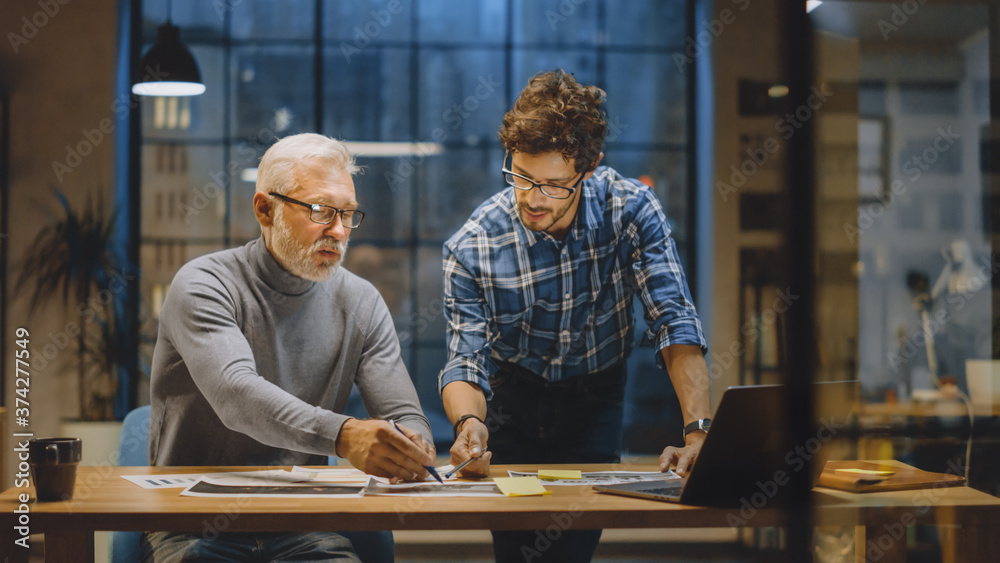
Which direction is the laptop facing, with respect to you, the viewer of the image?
facing away from the viewer and to the left of the viewer

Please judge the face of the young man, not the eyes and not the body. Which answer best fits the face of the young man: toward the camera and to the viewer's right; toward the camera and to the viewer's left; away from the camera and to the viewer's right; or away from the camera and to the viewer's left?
toward the camera and to the viewer's left

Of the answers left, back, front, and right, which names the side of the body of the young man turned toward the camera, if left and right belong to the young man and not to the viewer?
front

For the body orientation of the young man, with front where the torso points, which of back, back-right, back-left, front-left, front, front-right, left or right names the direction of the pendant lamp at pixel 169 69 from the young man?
back-right

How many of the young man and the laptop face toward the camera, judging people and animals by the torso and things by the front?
1

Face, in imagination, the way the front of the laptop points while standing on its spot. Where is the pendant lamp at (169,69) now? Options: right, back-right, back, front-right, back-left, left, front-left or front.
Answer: front

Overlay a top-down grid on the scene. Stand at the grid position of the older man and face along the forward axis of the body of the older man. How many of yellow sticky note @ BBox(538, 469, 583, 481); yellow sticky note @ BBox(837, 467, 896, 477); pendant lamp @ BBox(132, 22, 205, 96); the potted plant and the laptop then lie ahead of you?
3

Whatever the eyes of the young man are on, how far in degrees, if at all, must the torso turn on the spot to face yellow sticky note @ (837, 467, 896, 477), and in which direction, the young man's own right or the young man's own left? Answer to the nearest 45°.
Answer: approximately 45° to the young man's own left

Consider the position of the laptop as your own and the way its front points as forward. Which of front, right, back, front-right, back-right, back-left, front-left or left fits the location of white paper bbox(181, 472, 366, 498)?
front-left

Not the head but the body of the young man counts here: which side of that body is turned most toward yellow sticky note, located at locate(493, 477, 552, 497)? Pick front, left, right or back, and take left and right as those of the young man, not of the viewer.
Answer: front

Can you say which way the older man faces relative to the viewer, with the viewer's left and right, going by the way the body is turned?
facing the viewer and to the right of the viewer
